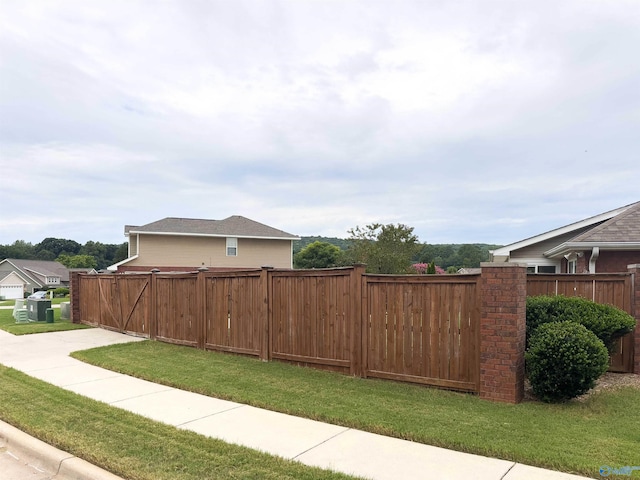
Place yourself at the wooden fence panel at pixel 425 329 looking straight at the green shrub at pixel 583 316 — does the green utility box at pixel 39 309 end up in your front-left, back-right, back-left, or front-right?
back-left
